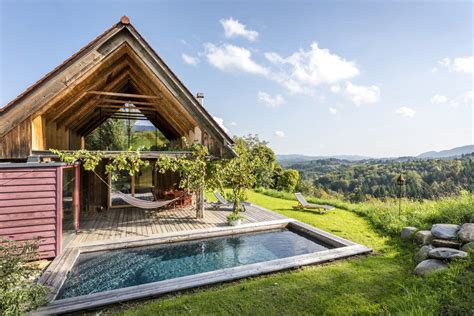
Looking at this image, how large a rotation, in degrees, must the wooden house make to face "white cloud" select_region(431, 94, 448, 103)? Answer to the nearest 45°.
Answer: approximately 90° to its left

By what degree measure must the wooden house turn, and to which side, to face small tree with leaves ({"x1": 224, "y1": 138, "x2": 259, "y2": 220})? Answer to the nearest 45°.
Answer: approximately 90° to its left

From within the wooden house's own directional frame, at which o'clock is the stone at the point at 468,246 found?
The stone is roughly at 10 o'clock from the wooden house.

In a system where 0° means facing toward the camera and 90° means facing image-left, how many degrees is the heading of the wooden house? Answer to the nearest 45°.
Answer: approximately 0°

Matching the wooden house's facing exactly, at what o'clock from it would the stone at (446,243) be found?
The stone is roughly at 10 o'clock from the wooden house.

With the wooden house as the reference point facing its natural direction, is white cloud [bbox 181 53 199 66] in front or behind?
behind

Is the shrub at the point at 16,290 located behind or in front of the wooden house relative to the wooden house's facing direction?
in front

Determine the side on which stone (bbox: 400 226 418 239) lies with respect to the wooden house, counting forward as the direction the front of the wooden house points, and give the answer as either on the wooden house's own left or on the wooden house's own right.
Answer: on the wooden house's own left

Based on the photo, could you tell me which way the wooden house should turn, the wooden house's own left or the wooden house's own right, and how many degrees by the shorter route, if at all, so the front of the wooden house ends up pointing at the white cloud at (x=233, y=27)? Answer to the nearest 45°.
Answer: approximately 135° to the wooden house's own left
